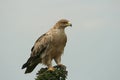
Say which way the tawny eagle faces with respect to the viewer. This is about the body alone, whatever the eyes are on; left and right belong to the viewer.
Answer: facing the viewer and to the right of the viewer
